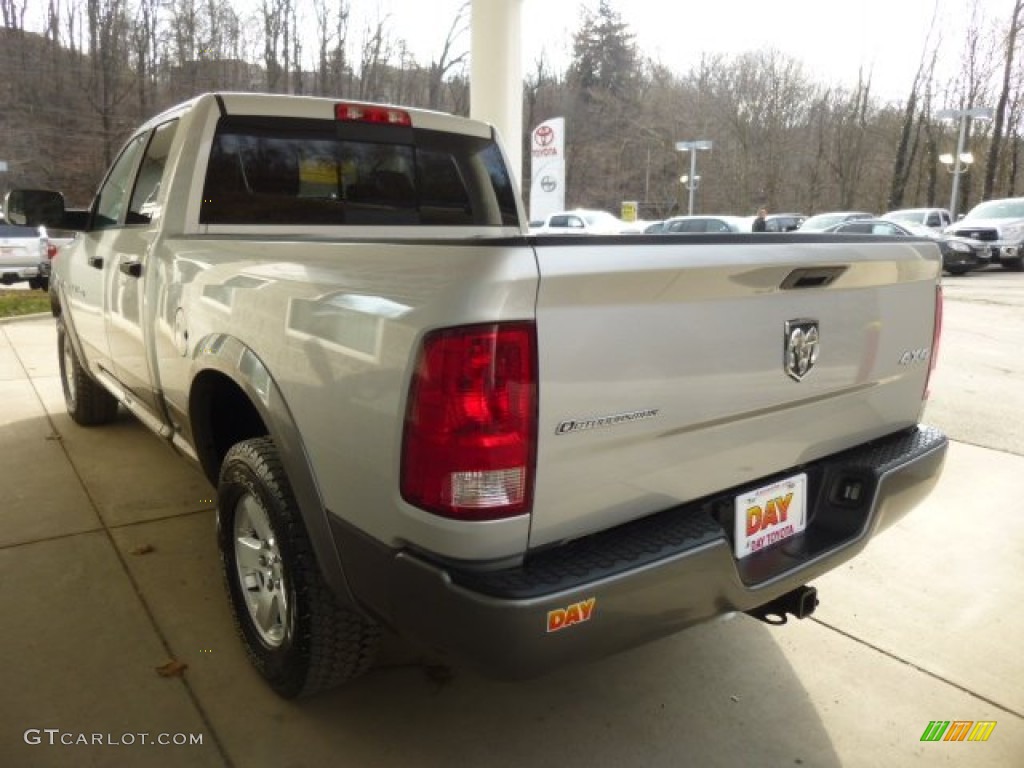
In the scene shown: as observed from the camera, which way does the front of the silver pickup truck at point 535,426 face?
facing away from the viewer and to the left of the viewer

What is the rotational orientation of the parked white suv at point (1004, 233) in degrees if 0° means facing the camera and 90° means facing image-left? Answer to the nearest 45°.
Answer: approximately 45°

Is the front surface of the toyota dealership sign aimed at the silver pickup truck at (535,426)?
yes

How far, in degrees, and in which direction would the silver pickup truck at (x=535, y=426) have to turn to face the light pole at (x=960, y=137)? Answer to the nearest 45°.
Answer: approximately 90° to its right

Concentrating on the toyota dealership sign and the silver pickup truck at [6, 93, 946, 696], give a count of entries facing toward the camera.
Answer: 1

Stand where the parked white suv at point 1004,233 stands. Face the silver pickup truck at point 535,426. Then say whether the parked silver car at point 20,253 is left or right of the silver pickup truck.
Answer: right

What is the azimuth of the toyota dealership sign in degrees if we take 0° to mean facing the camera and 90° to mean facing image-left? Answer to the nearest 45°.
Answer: approximately 0°

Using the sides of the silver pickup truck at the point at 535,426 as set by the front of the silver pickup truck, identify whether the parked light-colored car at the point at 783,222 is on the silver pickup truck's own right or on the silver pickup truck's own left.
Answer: on the silver pickup truck's own right

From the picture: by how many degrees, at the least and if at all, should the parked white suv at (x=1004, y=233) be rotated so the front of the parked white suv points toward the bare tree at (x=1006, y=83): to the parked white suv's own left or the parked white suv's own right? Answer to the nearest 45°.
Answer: approximately 135° to the parked white suv's own right

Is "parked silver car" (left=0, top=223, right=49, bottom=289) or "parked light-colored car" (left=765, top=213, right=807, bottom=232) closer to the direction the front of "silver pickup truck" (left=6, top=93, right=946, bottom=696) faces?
the parked silver car
